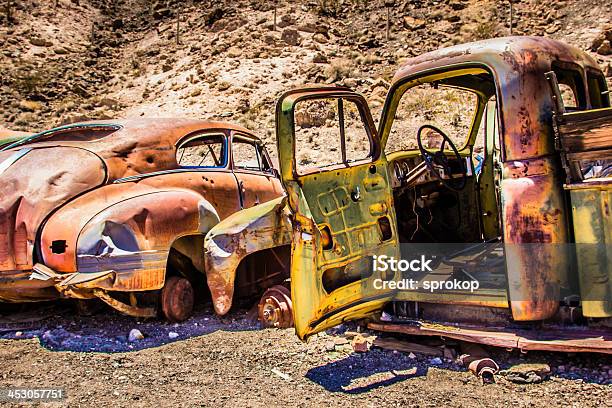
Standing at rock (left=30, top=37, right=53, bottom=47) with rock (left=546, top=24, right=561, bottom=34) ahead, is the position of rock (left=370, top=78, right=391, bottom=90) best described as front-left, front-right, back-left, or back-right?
front-right

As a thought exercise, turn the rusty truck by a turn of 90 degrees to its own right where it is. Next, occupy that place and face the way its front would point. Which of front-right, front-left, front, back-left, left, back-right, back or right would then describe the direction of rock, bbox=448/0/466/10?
front-left

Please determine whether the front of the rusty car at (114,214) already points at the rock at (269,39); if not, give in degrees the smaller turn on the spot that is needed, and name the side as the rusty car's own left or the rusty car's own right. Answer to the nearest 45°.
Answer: approximately 45° to the rusty car's own left

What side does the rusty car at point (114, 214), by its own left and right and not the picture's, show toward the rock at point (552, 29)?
front

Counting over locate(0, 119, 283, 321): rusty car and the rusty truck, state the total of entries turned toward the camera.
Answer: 0

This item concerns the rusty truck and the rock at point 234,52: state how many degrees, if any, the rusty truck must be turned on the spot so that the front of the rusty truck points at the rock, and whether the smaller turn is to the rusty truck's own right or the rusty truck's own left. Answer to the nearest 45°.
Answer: approximately 45° to the rusty truck's own right

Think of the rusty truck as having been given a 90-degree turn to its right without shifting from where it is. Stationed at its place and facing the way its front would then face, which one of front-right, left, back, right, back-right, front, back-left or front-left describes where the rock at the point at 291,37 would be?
front-left

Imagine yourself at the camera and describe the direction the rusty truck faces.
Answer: facing away from the viewer and to the left of the viewer

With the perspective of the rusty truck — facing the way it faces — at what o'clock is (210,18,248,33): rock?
The rock is roughly at 1 o'clock from the rusty truck.

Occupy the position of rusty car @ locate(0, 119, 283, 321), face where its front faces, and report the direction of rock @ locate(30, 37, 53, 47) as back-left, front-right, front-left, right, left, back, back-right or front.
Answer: front-left

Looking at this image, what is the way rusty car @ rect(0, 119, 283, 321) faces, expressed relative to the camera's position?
facing away from the viewer and to the right of the viewer

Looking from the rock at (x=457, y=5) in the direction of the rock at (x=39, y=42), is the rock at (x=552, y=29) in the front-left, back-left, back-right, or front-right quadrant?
back-left

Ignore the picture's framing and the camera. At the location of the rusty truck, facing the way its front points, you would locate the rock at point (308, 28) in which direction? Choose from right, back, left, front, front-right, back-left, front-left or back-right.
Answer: front-right

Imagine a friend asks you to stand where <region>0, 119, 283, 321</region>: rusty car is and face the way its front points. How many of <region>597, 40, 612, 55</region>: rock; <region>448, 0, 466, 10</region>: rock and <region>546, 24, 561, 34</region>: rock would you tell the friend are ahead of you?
3

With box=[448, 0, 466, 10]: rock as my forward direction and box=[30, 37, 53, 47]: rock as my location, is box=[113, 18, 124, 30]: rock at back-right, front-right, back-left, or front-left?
front-left

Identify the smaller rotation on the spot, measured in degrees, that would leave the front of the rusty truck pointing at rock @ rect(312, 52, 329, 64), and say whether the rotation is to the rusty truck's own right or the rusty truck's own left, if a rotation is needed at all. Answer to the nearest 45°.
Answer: approximately 45° to the rusty truck's own right
